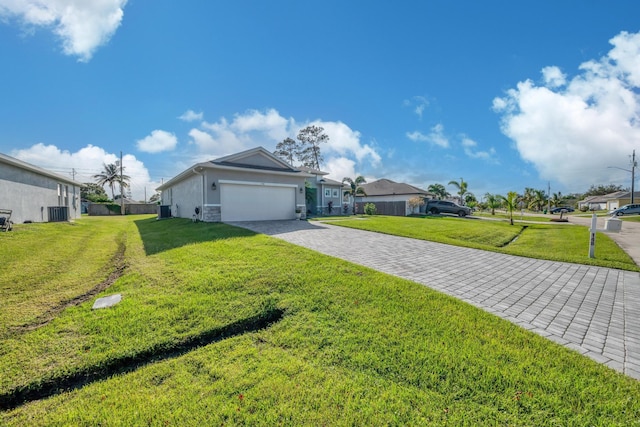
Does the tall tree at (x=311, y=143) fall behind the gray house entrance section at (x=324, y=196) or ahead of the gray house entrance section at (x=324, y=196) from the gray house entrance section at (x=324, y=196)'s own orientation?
behind

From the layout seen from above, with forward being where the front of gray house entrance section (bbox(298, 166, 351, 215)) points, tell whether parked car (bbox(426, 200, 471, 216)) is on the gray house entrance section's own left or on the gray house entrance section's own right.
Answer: on the gray house entrance section's own left

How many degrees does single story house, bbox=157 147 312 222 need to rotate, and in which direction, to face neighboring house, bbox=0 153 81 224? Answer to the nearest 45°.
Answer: approximately 135° to its right

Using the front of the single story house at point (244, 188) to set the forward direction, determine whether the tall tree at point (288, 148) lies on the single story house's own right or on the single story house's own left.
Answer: on the single story house's own left

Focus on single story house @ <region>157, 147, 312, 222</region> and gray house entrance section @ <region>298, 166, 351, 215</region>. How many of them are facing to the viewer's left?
0

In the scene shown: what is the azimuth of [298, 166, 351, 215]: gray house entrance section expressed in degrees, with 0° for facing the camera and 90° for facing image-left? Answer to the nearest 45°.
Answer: approximately 315°

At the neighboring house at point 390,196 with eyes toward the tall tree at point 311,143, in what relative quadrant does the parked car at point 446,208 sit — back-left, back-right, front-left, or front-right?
back-left

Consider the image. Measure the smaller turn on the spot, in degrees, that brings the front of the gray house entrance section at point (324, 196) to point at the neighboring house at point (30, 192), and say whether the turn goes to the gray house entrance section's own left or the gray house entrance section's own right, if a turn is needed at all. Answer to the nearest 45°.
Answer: approximately 90° to the gray house entrance section's own right
